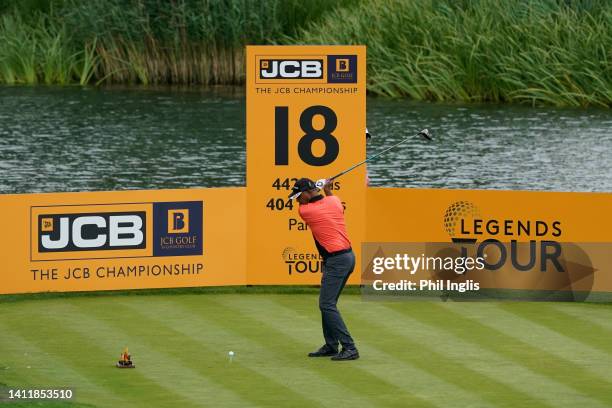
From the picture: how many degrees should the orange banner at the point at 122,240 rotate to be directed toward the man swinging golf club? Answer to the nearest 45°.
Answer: approximately 45° to its left
